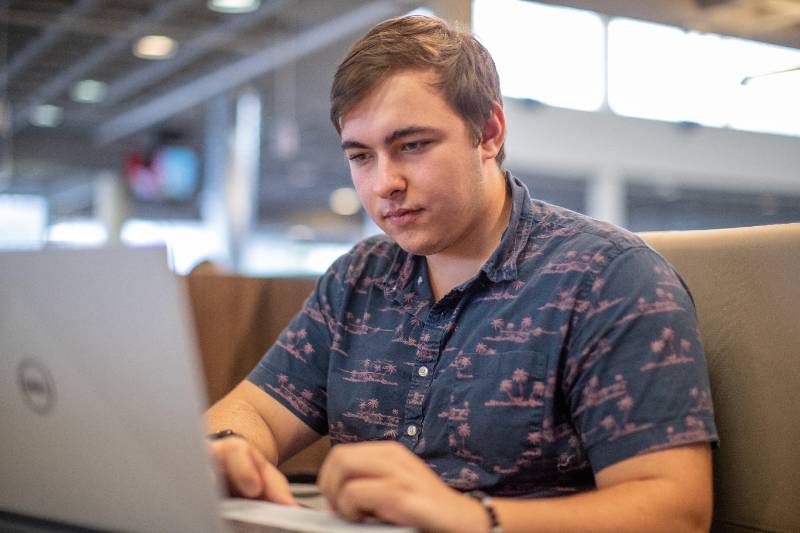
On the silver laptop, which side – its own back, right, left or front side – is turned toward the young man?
front

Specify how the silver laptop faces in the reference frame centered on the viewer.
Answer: facing away from the viewer and to the right of the viewer

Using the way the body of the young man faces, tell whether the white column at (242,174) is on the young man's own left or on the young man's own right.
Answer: on the young man's own right

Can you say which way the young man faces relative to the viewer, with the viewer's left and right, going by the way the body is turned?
facing the viewer and to the left of the viewer

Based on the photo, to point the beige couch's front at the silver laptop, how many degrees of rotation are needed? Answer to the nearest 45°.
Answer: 0° — it already faces it

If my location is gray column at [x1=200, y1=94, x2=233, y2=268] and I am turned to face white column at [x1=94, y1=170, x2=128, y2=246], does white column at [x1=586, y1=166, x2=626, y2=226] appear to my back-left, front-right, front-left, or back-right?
back-right

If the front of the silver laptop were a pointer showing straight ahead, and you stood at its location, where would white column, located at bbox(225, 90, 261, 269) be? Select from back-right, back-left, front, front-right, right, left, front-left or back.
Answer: front-left

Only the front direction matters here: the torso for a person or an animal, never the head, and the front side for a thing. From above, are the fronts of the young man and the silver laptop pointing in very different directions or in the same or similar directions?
very different directions

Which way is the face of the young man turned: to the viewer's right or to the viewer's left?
to the viewer's left

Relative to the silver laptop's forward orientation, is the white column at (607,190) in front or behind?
in front

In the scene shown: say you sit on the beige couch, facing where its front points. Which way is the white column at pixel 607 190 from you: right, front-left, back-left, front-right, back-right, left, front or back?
back-right

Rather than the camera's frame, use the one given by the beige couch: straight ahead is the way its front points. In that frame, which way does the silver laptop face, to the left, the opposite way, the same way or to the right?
the opposite way

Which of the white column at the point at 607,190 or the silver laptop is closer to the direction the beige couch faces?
the silver laptop

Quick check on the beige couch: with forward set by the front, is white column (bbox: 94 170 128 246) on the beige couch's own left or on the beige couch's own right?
on the beige couch's own right
